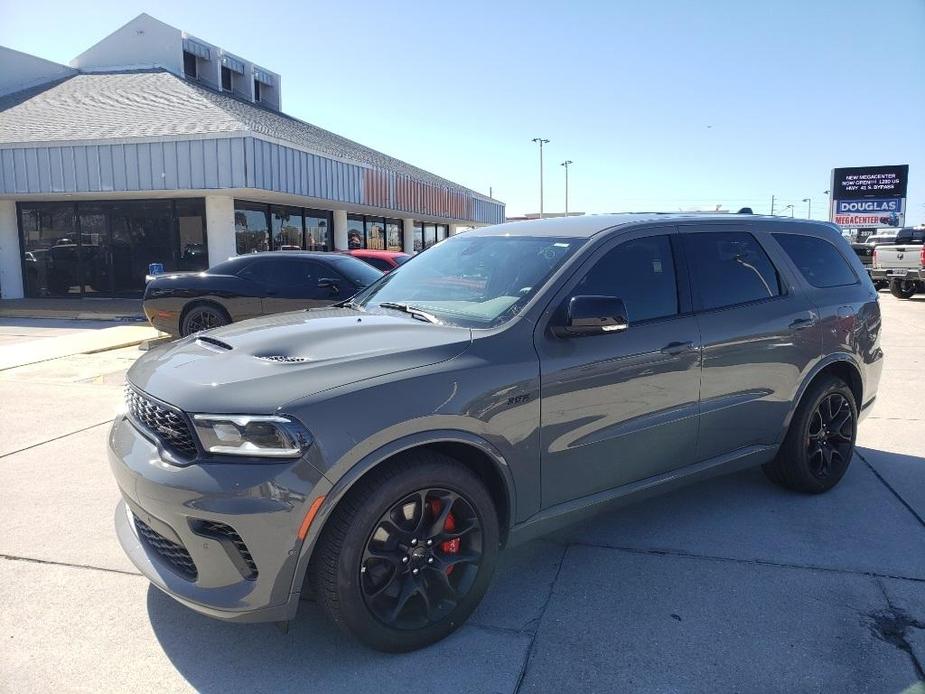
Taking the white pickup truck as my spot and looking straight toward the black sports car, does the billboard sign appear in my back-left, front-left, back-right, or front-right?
back-right

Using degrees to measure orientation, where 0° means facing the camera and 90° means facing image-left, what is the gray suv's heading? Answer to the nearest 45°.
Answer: approximately 45°

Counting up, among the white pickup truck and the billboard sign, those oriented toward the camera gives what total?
1

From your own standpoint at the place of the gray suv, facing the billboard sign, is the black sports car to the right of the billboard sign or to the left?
left

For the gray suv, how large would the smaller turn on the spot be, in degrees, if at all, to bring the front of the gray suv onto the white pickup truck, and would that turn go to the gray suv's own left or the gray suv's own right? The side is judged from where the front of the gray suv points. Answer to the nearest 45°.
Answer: approximately 180°

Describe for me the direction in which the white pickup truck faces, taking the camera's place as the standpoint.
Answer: facing away from the viewer and to the right of the viewer

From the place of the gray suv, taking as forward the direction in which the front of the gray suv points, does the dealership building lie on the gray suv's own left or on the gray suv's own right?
on the gray suv's own right

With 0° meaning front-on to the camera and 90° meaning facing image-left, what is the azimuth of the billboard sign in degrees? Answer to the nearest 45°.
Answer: approximately 0°
